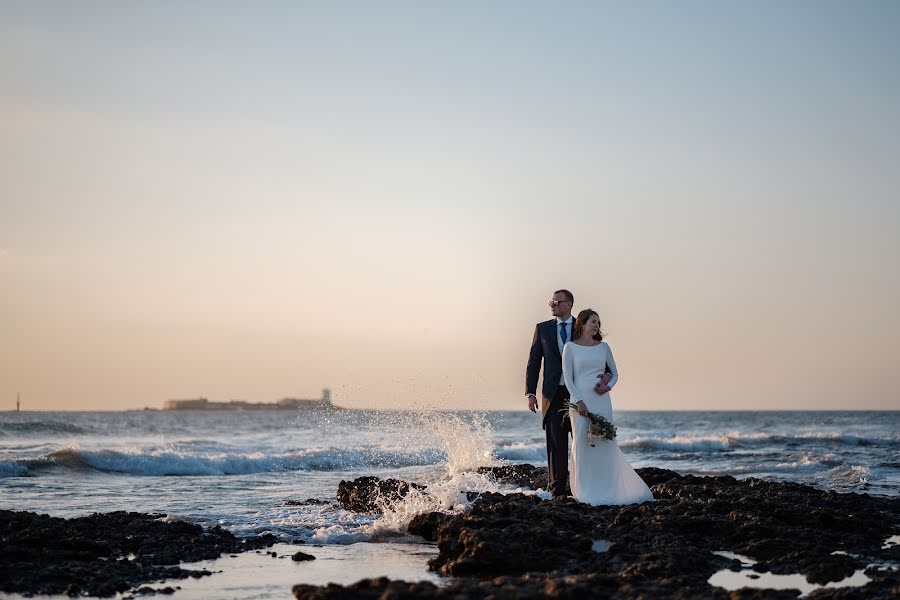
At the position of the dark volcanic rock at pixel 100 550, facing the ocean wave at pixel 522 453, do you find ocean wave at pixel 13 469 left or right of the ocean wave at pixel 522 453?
left

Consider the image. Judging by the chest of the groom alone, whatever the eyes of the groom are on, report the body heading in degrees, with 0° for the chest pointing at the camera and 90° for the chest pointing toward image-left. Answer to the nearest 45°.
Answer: approximately 0°

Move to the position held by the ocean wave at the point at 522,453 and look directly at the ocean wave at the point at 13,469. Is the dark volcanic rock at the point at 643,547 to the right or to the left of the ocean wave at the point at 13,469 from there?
left

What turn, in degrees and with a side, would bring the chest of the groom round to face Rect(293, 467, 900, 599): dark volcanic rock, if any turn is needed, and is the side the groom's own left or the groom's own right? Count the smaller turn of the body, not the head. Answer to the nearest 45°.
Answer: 0° — they already face it

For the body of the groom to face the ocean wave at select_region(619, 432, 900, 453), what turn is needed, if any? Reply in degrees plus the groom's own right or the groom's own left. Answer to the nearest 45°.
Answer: approximately 180°

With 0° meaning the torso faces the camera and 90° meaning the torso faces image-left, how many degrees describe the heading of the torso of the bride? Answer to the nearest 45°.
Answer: approximately 0°

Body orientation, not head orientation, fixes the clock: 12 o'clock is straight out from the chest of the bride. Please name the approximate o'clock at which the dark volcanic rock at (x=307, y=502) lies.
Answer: The dark volcanic rock is roughly at 4 o'clock from the bride.

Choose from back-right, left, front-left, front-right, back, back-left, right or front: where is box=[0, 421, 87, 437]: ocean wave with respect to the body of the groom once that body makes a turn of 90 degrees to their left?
back-left

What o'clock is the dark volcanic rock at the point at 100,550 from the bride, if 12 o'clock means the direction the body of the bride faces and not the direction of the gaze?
The dark volcanic rock is roughly at 2 o'clock from the bride.

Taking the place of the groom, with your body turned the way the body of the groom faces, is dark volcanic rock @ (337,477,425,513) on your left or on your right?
on your right

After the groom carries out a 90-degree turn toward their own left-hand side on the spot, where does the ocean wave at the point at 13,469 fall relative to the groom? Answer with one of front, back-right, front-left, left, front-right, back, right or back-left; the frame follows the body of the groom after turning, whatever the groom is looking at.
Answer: back-left

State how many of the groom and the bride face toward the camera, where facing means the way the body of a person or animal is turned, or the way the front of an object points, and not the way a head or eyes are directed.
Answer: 2
